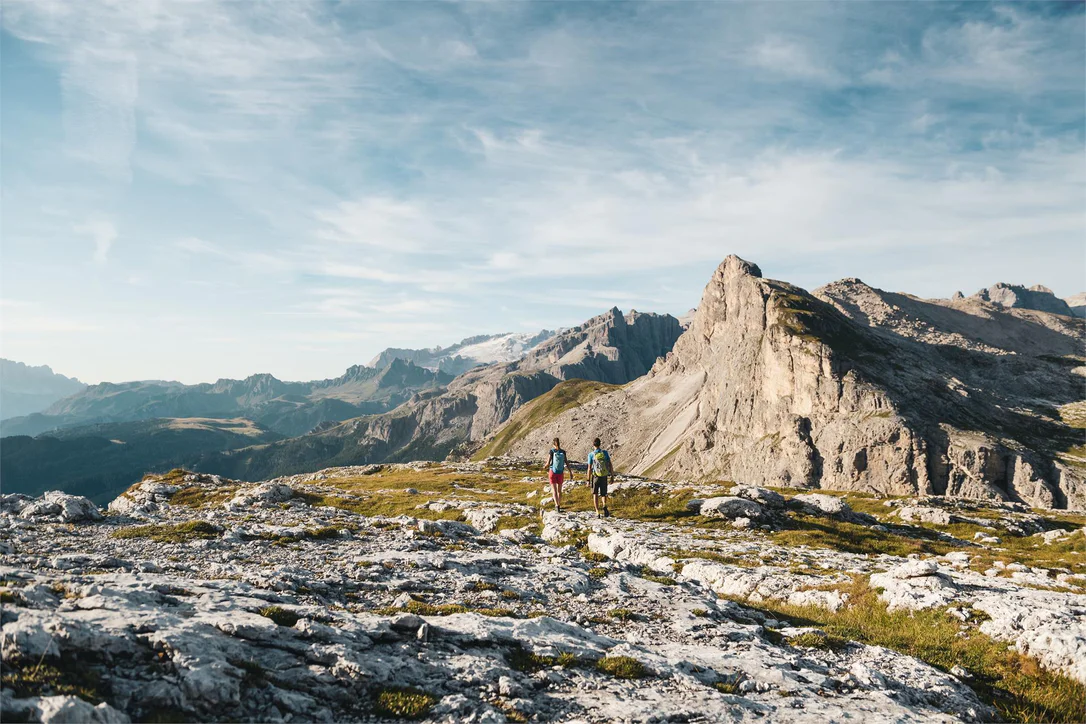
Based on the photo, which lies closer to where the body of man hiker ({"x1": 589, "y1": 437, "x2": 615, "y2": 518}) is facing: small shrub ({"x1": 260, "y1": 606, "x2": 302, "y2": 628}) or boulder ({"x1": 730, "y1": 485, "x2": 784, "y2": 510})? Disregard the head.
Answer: the boulder

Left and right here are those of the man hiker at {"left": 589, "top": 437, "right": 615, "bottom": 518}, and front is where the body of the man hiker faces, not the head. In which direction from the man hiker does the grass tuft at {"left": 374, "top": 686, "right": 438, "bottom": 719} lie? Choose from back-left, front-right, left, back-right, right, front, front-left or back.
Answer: back

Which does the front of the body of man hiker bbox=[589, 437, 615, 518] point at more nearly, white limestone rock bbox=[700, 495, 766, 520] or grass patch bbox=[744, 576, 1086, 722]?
the white limestone rock

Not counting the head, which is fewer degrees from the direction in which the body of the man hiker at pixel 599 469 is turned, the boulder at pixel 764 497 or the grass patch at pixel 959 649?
the boulder

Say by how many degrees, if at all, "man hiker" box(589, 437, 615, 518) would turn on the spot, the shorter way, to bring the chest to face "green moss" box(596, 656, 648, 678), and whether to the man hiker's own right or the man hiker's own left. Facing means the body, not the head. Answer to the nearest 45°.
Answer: approximately 180°

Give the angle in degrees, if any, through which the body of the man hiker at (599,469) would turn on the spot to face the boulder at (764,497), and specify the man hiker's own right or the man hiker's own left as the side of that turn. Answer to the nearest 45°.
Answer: approximately 45° to the man hiker's own right

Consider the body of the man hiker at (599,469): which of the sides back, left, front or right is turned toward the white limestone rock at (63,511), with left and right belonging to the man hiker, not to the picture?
left

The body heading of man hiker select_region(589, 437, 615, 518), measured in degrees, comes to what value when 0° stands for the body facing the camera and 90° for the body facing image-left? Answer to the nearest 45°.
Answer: approximately 180°

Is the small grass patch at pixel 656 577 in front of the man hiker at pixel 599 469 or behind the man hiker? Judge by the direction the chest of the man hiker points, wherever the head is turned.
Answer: behind

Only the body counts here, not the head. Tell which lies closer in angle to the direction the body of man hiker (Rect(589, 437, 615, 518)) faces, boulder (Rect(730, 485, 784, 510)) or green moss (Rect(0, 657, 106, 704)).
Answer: the boulder

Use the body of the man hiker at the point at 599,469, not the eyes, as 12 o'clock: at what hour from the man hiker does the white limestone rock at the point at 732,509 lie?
The white limestone rock is roughly at 2 o'clock from the man hiker.
